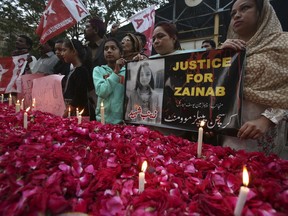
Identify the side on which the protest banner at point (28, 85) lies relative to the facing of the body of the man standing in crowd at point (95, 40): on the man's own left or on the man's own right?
on the man's own right

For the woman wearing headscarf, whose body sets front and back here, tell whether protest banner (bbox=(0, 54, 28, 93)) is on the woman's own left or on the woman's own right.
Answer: on the woman's own right

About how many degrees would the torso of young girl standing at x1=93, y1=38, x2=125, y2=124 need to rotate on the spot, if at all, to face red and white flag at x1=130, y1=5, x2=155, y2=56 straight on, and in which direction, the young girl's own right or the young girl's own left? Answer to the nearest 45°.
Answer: approximately 180°

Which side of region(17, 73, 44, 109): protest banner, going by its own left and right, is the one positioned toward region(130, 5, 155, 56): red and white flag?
left

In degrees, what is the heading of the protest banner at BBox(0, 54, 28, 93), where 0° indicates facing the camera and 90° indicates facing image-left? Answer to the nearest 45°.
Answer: approximately 0°
